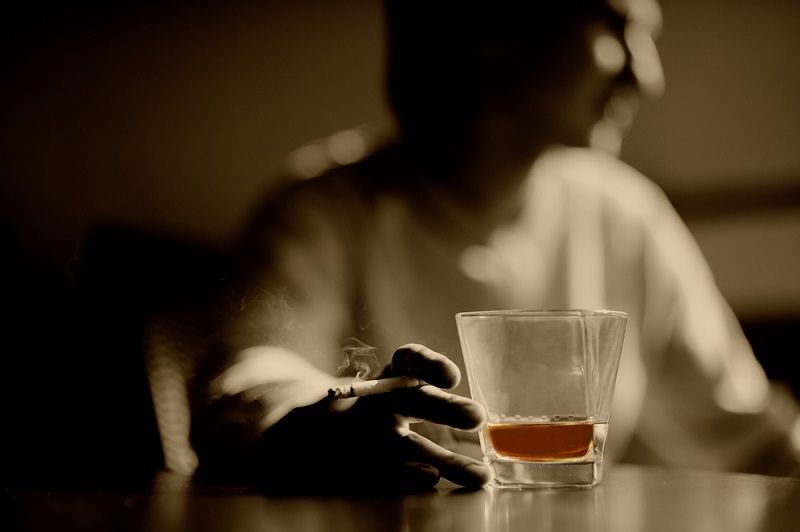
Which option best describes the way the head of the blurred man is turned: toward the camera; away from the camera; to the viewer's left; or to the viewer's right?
to the viewer's right

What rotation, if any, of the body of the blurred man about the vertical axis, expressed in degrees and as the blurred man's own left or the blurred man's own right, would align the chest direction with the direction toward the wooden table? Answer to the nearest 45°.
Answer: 0° — they already face it

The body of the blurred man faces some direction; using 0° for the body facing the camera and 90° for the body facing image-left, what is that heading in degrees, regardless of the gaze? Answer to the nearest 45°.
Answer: approximately 0°
